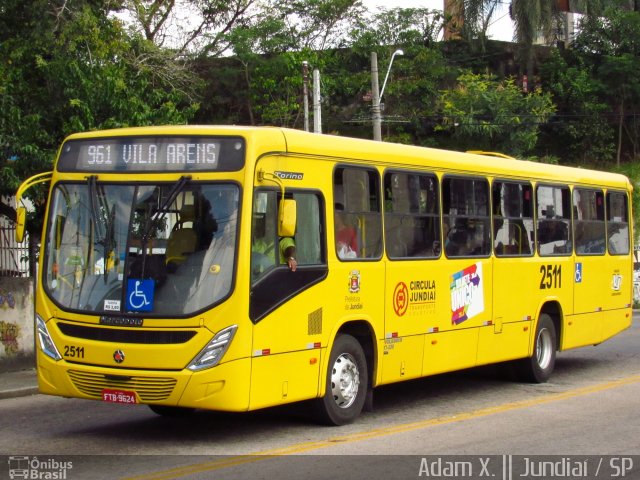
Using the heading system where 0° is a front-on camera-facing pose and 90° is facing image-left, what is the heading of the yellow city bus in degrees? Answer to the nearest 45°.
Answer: approximately 45°

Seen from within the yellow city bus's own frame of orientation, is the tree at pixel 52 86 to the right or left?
on its right

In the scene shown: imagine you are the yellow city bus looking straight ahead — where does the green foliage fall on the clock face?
The green foliage is roughly at 5 o'clock from the yellow city bus.

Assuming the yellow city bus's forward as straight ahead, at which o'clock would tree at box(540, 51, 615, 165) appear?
The tree is roughly at 5 o'clock from the yellow city bus.

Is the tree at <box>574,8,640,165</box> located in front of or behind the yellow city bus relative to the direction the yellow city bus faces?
behind
